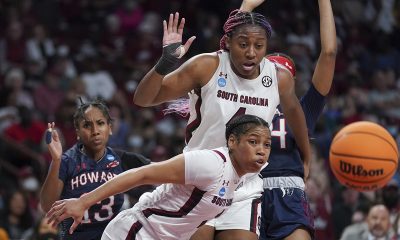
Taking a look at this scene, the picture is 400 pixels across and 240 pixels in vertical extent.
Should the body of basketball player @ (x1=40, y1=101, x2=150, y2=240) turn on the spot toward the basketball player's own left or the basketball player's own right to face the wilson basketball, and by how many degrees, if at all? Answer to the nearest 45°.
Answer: approximately 90° to the basketball player's own left

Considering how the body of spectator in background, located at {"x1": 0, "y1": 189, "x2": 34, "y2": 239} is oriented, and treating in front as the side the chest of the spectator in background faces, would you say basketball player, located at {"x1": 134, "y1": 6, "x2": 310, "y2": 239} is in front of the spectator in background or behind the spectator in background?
in front

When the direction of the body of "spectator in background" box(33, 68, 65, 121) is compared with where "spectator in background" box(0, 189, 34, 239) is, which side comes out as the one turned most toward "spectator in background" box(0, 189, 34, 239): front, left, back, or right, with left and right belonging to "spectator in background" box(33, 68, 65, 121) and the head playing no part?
front

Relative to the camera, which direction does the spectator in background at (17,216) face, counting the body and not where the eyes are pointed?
toward the camera

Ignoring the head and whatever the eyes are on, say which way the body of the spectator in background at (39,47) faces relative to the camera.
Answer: toward the camera

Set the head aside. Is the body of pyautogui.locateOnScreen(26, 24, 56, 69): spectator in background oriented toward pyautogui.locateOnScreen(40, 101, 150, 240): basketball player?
yes

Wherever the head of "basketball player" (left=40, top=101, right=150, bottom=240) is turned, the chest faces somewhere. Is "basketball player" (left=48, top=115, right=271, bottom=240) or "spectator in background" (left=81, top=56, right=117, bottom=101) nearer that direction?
the basketball player
